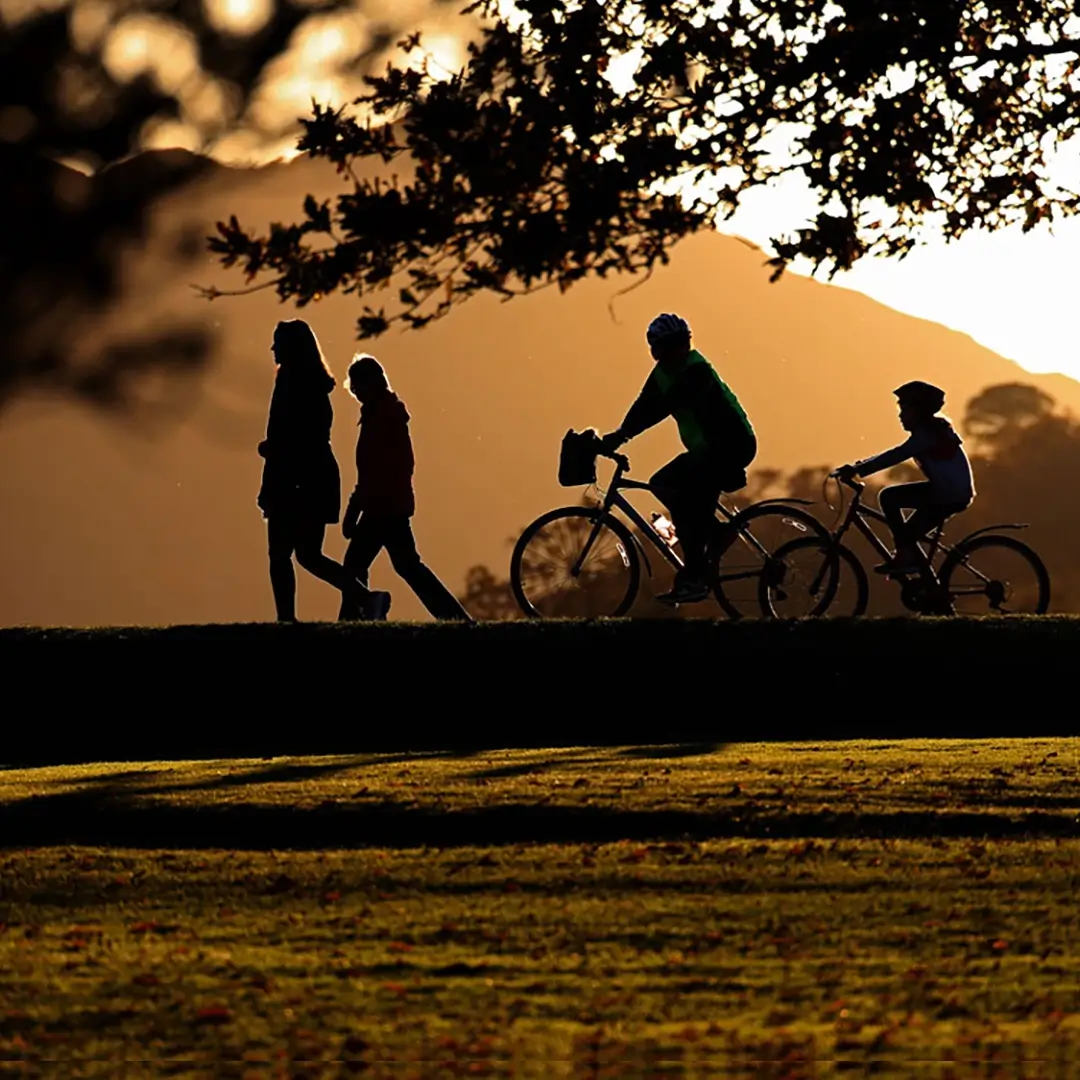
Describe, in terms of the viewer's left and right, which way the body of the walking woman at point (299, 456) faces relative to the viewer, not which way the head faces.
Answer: facing to the left of the viewer

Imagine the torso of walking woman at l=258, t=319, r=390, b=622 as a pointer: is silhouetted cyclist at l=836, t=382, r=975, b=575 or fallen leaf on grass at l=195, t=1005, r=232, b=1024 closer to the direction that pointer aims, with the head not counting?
the fallen leaf on grass

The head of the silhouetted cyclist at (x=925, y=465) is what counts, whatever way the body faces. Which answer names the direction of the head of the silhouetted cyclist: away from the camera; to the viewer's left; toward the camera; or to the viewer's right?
to the viewer's left

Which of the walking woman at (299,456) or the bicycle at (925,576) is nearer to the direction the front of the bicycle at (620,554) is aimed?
the walking woman

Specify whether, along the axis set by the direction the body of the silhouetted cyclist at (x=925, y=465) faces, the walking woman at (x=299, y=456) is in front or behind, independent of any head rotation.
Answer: in front

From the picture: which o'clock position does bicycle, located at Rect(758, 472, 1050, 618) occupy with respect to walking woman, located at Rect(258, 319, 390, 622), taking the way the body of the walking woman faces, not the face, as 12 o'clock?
The bicycle is roughly at 6 o'clock from the walking woman.

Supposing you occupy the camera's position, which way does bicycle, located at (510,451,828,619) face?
facing to the left of the viewer

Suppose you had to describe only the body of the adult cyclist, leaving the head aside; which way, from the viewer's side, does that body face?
to the viewer's left

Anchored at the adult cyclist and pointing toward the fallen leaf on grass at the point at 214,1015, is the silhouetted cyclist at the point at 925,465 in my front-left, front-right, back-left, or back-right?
back-left

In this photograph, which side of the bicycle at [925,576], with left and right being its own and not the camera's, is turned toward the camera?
left

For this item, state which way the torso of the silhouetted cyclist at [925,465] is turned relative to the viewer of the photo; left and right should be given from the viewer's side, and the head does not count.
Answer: facing to the left of the viewer

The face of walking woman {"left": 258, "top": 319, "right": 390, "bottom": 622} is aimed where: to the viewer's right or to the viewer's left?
to the viewer's left
